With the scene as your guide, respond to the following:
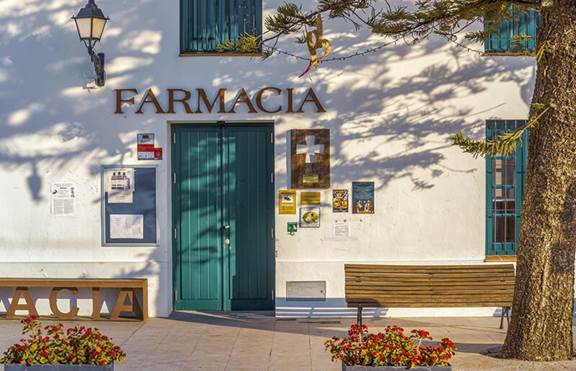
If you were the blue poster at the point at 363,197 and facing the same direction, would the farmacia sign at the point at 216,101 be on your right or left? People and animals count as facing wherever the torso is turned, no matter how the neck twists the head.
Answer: on your right

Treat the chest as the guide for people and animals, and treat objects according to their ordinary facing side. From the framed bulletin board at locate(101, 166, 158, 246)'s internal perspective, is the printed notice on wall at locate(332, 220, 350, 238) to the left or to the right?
on its left

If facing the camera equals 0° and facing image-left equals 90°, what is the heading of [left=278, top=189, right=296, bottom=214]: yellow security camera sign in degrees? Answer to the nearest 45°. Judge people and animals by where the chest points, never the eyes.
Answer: approximately 0°

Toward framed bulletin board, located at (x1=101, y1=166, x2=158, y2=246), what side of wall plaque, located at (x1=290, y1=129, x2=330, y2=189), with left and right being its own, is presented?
right

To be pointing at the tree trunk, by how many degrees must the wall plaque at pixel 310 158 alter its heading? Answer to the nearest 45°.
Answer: approximately 45° to its left
